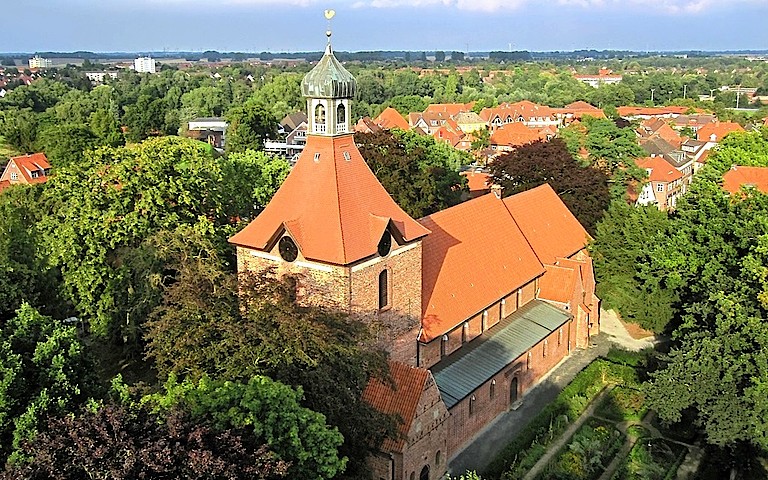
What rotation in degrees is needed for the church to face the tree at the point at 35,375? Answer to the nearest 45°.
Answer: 0° — it already faces it

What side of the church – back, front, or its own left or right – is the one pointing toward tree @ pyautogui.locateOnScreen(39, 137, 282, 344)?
right

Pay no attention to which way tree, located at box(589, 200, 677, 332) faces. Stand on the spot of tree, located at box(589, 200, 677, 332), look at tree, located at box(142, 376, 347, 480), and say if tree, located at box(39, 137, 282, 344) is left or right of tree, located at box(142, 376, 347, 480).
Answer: right

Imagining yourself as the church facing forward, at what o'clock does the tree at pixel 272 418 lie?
The tree is roughly at 11 o'clock from the church.

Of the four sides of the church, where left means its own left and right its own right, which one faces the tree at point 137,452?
front

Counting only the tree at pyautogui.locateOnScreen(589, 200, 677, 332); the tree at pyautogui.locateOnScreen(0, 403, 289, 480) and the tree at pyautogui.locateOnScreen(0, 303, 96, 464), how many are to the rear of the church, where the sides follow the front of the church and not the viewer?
1

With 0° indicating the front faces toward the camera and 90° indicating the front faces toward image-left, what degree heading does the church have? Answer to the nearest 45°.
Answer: approximately 45°

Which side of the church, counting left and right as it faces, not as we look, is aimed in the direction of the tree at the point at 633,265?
back
